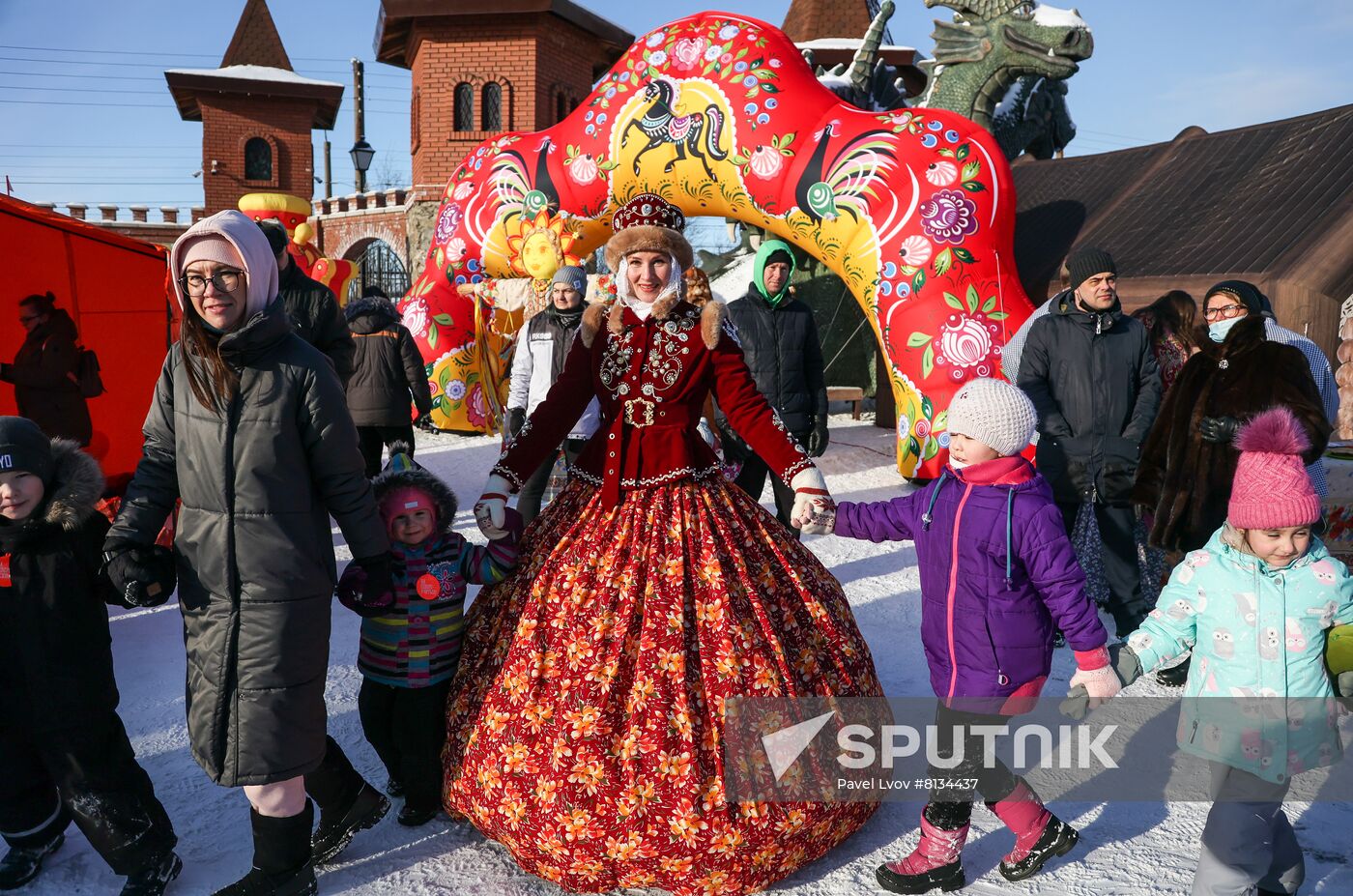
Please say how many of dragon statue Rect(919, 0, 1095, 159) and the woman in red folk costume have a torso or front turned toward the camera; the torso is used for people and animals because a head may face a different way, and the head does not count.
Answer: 1

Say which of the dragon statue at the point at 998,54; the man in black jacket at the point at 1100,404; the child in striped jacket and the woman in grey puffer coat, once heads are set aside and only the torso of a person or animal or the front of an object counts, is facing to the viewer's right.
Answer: the dragon statue

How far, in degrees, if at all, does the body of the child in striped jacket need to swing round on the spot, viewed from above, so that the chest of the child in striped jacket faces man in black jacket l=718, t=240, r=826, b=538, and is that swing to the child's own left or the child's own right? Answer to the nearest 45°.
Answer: approximately 135° to the child's own left

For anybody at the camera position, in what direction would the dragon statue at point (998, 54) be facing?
facing to the right of the viewer

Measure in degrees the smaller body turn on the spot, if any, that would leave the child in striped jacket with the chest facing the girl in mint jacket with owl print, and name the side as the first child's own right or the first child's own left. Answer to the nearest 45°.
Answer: approximately 45° to the first child's own left

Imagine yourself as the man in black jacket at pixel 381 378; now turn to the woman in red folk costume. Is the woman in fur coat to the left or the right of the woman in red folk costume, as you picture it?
left

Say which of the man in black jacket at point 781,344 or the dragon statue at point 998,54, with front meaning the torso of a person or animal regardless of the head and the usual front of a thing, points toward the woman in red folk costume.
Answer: the man in black jacket
